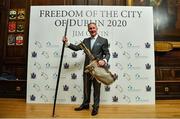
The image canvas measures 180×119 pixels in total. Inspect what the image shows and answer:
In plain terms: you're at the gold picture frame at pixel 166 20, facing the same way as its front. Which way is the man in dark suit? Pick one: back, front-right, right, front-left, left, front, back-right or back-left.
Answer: front-right

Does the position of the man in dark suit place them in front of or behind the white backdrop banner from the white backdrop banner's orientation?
in front

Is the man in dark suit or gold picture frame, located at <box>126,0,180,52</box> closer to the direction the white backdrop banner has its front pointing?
the man in dark suit

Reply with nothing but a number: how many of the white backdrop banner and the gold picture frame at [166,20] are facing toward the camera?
2
